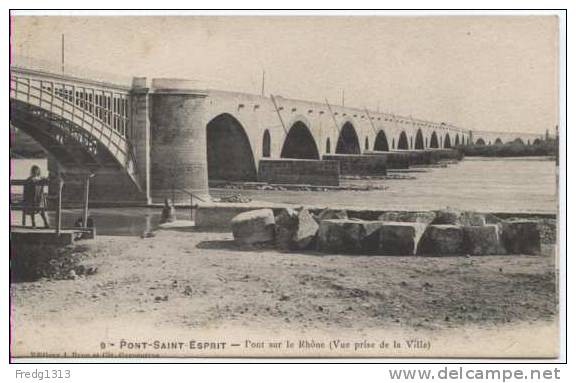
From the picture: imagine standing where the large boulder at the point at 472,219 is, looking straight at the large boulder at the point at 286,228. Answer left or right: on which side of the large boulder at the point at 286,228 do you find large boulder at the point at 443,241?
left
